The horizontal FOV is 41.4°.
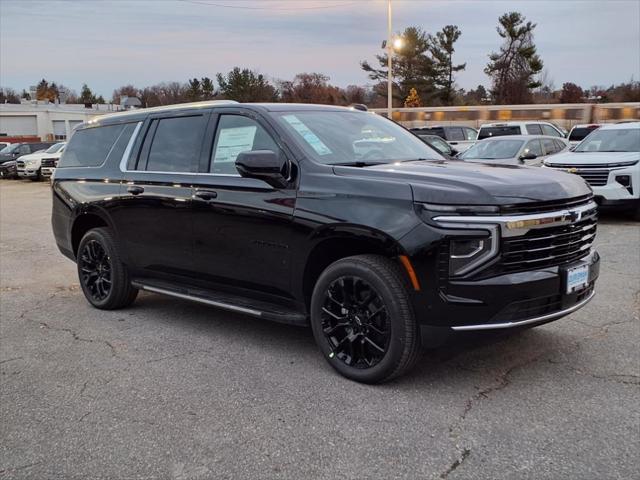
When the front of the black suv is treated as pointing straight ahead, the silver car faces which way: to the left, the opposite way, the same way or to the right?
to the right

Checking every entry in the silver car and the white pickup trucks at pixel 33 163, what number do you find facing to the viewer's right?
0

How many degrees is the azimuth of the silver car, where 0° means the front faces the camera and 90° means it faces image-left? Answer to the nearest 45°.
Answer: approximately 45°

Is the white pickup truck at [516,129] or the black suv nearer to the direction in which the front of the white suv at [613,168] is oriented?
the black suv

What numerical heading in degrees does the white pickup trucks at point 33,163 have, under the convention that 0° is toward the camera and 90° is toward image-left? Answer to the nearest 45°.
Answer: approximately 45°

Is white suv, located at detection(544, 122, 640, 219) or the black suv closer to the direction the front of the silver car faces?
the black suv

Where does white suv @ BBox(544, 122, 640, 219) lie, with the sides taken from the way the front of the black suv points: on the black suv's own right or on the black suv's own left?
on the black suv's own left

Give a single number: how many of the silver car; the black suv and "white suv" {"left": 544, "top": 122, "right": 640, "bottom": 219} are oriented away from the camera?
0

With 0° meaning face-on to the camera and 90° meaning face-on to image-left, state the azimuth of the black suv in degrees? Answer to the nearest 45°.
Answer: approximately 315°

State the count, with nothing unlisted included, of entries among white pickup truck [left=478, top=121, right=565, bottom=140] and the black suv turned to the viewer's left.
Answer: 0

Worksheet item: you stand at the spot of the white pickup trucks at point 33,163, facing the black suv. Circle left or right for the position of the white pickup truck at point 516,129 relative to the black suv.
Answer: left

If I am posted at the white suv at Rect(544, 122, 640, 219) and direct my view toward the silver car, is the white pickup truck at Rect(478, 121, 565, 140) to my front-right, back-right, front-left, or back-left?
front-right
